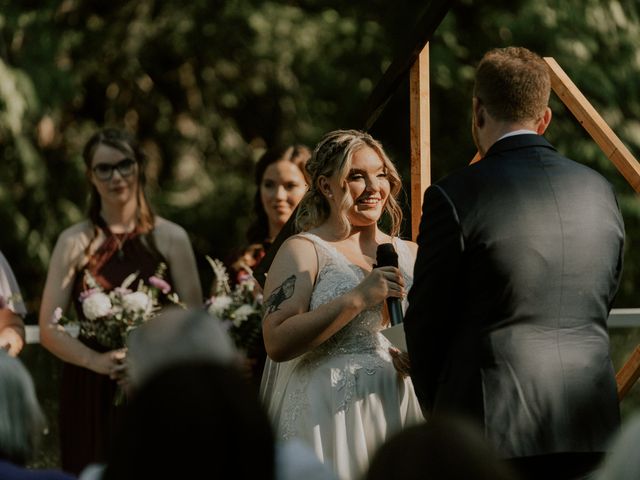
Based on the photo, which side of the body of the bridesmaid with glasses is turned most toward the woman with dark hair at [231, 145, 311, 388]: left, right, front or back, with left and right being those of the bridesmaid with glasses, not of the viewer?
left

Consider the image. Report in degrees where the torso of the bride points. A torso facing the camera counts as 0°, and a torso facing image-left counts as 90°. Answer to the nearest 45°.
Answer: approximately 315°

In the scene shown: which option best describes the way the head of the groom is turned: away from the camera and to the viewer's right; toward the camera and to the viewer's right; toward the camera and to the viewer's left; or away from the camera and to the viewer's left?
away from the camera and to the viewer's left

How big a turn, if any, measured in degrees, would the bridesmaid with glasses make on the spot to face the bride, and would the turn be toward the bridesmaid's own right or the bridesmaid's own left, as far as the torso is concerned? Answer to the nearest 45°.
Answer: approximately 45° to the bridesmaid's own left

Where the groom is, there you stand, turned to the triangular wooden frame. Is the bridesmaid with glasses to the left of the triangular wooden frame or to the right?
left

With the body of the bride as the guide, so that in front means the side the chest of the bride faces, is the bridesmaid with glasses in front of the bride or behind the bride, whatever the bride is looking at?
behind

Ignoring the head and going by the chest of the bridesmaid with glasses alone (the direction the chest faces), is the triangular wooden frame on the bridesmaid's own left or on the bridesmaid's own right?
on the bridesmaid's own left

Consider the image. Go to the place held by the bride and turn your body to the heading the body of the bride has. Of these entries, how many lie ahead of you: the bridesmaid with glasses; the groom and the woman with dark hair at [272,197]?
1

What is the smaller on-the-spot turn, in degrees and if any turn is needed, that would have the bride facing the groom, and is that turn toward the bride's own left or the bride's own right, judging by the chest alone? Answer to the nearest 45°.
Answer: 0° — they already face them
